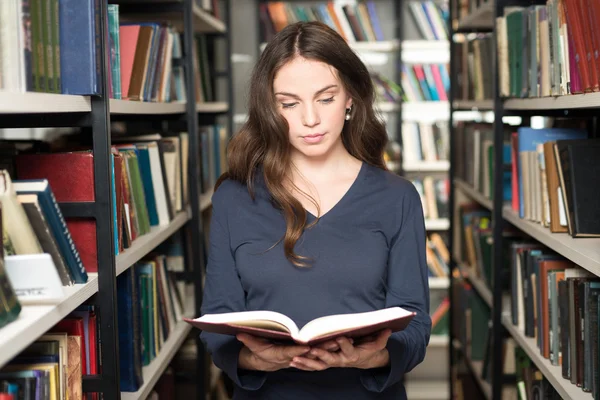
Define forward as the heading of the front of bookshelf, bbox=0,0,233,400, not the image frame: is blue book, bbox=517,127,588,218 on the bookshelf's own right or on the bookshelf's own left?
on the bookshelf's own left

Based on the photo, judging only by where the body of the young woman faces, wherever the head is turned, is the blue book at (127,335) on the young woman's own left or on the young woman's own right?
on the young woman's own right

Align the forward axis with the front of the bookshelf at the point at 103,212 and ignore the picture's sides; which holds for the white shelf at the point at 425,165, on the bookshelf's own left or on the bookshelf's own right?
on the bookshelf's own left

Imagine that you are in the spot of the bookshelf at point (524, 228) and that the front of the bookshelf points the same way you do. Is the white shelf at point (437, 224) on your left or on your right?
on your right

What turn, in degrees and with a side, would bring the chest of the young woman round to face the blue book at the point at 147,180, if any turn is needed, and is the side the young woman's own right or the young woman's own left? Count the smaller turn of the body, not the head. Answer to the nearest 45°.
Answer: approximately 135° to the young woman's own right

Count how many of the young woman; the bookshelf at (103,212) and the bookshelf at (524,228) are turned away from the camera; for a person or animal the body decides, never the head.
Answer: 0

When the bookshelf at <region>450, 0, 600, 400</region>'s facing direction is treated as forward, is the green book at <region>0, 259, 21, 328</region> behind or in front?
in front

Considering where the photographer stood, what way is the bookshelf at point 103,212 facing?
facing the viewer and to the right of the viewer

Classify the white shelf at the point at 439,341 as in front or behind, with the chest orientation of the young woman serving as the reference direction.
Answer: behind

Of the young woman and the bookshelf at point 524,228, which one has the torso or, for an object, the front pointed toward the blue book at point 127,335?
the bookshelf

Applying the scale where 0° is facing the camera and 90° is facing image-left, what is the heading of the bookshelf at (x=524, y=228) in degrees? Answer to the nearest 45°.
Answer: approximately 45°

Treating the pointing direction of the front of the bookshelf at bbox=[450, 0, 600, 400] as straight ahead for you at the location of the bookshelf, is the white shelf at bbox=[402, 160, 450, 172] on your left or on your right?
on your right

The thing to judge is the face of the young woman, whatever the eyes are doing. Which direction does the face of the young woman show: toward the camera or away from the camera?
toward the camera

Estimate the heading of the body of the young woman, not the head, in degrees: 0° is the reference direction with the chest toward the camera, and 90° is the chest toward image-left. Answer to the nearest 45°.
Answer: approximately 0°
